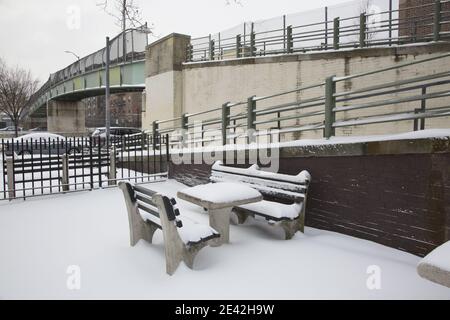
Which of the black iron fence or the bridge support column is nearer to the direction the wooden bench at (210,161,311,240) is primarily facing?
the black iron fence

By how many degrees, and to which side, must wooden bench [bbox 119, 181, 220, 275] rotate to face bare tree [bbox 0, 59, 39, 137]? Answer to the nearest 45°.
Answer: approximately 45° to its left

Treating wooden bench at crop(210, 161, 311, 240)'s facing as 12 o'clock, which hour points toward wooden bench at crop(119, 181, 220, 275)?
wooden bench at crop(119, 181, 220, 275) is roughly at 12 o'clock from wooden bench at crop(210, 161, 311, 240).

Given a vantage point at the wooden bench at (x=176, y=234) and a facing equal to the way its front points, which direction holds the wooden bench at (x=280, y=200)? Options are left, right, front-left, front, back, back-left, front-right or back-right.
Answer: front

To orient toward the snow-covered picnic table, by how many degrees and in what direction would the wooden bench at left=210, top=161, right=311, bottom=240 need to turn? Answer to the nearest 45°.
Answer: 0° — it already faces it

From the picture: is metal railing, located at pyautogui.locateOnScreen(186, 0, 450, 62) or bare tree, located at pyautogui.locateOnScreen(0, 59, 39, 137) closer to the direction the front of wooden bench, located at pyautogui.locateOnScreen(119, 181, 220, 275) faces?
the metal railing

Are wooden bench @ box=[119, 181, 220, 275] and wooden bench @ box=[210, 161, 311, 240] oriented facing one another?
yes

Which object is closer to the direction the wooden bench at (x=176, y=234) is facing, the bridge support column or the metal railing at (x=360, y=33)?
the metal railing

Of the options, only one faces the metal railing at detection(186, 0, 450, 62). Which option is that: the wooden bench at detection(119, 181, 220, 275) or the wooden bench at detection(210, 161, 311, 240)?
the wooden bench at detection(119, 181, 220, 275)

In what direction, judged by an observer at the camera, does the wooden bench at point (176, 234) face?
facing away from the viewer and to the right of the viewer

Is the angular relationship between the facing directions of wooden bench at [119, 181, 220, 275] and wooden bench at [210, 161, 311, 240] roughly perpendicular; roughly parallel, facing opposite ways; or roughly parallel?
roughly parallel, facing opposite ways

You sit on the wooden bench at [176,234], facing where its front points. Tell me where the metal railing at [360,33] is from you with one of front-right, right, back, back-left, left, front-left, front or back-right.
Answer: front
